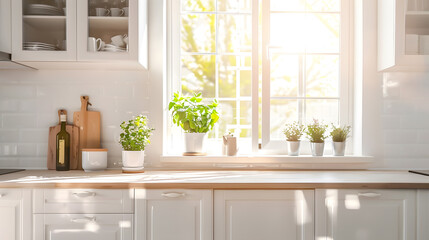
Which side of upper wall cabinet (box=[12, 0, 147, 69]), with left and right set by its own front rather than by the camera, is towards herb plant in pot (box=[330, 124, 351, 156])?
left

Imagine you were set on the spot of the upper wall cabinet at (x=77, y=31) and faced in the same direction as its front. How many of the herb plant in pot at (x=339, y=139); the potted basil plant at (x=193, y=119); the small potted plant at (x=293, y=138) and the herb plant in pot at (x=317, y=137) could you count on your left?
4

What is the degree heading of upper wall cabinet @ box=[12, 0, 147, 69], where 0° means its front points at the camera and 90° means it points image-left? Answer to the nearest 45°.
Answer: approximately 0°

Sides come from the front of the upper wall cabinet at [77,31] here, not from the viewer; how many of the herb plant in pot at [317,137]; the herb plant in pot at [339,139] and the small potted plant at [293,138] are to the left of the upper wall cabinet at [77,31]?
3

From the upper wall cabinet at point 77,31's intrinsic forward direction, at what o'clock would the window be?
The window is roughly at 9 o'clock from the upper wall cabinet.

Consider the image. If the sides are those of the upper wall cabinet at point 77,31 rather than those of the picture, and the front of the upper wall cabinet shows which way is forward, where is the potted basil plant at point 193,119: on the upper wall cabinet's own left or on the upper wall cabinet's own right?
on the upper wall cabinet's own left

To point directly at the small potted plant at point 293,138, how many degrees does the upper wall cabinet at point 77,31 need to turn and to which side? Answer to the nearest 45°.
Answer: approximately 90° to its left
